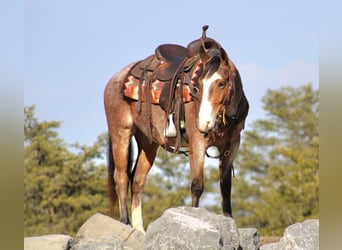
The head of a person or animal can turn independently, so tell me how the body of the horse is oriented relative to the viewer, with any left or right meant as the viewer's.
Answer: facing the viewer and to the right of the viewer

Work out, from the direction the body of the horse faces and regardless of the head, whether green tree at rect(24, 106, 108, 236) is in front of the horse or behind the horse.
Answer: behind

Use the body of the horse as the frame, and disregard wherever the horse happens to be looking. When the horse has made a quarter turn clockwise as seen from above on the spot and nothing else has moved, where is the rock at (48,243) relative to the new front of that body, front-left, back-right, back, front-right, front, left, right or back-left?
front

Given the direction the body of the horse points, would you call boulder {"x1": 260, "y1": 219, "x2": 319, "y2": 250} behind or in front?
in front

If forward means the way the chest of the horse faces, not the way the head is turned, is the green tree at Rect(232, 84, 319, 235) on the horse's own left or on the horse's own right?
on the horse's own left

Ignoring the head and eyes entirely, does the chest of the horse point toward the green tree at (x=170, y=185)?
no

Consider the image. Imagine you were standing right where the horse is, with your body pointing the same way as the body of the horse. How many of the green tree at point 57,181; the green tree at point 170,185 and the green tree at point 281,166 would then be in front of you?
0

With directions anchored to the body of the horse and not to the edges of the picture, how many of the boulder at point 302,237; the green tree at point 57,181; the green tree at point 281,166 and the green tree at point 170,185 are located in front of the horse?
1

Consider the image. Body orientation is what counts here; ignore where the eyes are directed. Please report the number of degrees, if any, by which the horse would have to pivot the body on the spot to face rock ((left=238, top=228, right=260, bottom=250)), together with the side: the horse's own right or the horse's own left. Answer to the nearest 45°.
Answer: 0° — it already faces it
